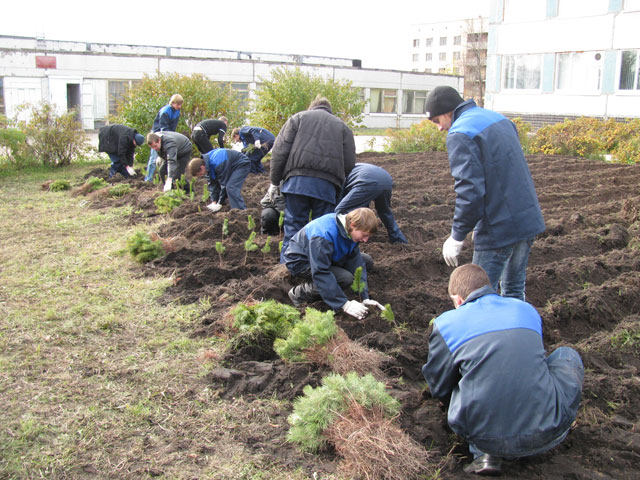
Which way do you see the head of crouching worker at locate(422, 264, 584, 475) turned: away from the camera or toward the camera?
away from the camera

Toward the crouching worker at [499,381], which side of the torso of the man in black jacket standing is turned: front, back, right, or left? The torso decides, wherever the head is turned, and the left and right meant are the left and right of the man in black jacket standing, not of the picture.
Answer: back

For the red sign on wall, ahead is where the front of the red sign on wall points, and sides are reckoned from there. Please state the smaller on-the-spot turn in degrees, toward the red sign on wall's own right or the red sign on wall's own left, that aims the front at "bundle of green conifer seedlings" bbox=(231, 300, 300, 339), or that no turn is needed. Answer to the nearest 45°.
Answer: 0° — it already faces it

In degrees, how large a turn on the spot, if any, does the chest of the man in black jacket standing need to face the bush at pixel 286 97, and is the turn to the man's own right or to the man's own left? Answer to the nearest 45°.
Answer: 0° — they already face it

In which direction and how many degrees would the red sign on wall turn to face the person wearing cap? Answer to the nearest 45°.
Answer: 0° — it already faces them

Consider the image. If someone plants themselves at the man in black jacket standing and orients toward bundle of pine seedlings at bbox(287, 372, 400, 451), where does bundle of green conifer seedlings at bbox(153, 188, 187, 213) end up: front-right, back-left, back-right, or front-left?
back-right

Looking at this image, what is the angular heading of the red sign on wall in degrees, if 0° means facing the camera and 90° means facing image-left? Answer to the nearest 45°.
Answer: approximately 0°

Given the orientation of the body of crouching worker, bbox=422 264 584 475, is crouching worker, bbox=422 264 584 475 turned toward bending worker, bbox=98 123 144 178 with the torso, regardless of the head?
yes

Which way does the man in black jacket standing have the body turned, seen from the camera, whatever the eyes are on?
away from the camera

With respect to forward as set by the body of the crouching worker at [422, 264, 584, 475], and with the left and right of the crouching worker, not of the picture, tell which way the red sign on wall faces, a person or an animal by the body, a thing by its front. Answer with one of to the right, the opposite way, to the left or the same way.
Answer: the opposite way

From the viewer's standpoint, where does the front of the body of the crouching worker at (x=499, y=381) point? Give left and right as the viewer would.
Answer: facing away from the viewer and to the left of the viewer
